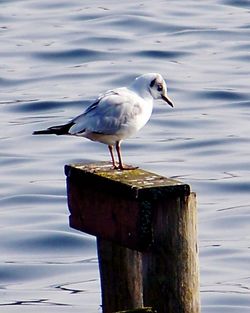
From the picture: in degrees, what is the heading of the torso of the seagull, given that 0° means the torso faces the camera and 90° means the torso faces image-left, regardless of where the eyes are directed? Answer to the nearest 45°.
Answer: approximately 270°
